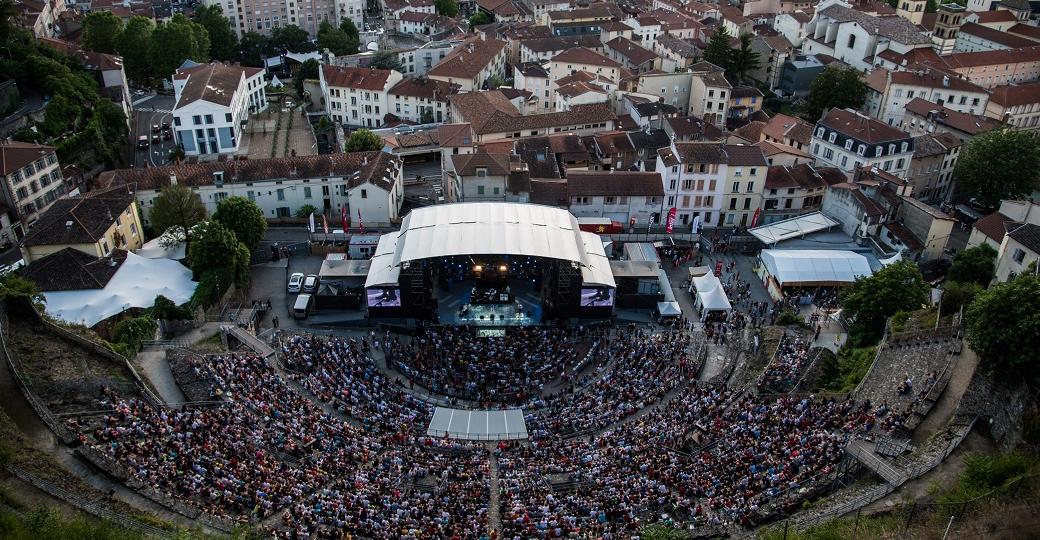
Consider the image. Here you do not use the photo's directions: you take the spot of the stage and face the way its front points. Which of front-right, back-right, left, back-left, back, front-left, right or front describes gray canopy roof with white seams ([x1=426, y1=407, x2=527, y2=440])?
front

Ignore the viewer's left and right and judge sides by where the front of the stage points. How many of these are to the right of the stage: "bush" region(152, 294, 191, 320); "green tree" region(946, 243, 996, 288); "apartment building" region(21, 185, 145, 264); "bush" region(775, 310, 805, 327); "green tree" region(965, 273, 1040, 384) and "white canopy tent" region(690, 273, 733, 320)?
2

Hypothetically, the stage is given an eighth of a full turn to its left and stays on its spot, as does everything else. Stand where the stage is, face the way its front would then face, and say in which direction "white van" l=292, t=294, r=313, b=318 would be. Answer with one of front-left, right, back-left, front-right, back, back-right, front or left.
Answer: back-right

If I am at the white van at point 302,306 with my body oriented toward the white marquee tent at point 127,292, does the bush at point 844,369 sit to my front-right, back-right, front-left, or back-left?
back-left

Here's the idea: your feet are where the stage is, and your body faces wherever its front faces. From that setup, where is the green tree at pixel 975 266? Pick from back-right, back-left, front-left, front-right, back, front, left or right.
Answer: left

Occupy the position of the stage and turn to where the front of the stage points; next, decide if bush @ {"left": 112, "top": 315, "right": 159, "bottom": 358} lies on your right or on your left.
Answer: on your right

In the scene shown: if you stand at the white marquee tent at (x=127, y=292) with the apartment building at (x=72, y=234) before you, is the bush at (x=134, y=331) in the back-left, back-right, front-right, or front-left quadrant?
back-left

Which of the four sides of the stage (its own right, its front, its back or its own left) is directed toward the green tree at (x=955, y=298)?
left

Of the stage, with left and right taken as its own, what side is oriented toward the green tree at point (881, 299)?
left

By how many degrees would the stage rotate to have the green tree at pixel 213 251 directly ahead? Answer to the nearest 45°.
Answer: approximately 90° to its right

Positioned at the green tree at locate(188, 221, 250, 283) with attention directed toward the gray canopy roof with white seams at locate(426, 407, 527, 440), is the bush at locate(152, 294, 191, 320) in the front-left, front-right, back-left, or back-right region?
front-right

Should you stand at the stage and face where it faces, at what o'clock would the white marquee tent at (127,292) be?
The white marquee tent is roughly at 3 o'clock from the stage.

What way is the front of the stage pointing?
toward the camera

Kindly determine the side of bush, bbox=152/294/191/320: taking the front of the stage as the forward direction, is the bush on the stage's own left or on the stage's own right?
on the stage's own right

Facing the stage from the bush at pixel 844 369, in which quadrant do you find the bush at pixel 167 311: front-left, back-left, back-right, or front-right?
front-left

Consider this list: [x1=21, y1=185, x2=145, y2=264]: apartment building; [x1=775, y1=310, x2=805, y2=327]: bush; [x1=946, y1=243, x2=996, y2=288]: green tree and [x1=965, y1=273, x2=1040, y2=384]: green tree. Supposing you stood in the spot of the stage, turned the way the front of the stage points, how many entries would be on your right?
1
